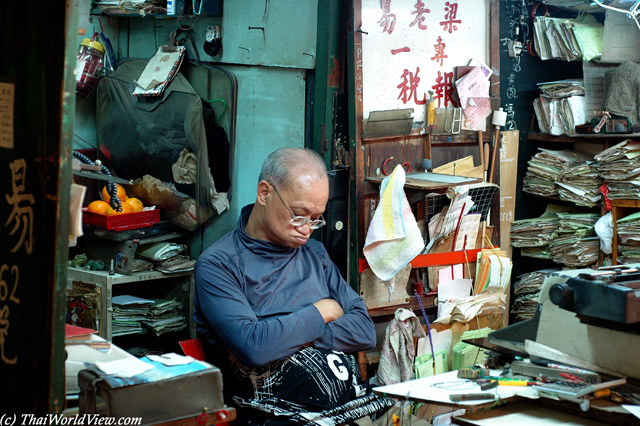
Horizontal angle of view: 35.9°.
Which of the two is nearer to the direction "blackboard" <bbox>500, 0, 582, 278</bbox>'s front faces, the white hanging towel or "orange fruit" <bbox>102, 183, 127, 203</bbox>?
the white hanging towel

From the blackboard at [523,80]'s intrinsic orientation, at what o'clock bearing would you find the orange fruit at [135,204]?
The orange fruit is roughly at 2 o'clock from the blackboard.

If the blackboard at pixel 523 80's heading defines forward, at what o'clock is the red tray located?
The red tray is roughly at 2 o'clock from the blackboard.

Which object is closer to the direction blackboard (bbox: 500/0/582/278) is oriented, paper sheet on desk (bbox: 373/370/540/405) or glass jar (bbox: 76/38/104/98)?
the paper sheet on desk

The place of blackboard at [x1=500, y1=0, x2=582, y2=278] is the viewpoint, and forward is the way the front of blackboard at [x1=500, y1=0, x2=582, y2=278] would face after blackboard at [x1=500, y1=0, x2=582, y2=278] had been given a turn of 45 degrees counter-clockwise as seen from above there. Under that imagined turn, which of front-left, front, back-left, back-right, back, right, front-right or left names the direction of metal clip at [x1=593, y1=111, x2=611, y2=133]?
front

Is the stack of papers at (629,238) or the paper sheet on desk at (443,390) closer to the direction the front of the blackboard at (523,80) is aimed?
the paper sheet on desk

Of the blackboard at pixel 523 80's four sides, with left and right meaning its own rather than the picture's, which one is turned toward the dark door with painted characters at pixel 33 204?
front

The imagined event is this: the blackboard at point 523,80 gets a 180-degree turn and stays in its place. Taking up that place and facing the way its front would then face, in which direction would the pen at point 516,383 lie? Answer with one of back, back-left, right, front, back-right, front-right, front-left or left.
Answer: back

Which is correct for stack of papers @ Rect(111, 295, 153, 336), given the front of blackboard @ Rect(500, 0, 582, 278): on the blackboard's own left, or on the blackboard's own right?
on the blackboard's own right

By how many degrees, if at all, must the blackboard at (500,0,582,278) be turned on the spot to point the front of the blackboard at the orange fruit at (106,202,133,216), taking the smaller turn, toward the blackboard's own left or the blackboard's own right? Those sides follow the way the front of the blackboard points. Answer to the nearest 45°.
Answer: approximately 45° to the blackboard's own right

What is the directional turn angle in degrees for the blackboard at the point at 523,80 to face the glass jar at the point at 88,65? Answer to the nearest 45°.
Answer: approximately 90° to its right

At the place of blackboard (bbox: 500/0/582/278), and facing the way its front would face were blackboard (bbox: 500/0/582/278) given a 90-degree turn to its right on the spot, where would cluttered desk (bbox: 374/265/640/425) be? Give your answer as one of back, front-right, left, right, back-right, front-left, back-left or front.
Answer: left

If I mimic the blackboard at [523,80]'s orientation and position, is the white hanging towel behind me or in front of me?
in front

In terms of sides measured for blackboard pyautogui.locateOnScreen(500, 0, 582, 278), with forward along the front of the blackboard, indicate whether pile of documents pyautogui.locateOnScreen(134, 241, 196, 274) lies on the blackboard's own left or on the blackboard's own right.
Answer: on the blackboard's own right

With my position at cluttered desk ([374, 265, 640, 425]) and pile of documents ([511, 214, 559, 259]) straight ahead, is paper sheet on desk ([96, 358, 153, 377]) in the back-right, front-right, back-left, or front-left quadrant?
back-left

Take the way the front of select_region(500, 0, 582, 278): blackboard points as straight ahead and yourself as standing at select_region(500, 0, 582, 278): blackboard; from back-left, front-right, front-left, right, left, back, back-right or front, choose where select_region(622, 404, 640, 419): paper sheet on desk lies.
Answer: front

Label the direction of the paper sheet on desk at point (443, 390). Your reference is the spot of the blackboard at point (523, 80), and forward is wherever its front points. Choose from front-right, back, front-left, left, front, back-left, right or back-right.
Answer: front

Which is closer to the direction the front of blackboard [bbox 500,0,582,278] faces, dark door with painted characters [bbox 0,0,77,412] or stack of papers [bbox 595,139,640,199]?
the dark door with painted characters

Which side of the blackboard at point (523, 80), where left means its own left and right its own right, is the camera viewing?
front
